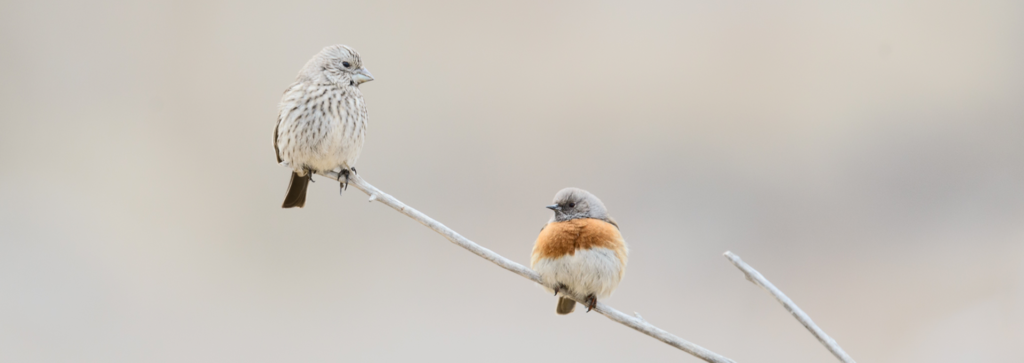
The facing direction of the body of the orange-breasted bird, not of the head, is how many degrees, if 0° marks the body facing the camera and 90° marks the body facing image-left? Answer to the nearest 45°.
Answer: approximately 0°

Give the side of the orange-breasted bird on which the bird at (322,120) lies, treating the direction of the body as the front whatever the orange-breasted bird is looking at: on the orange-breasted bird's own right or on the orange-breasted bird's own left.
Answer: on the orange-breasted bird's own right

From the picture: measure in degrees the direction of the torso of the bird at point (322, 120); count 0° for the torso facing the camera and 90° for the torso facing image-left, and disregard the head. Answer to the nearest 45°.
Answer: approximately 315°
